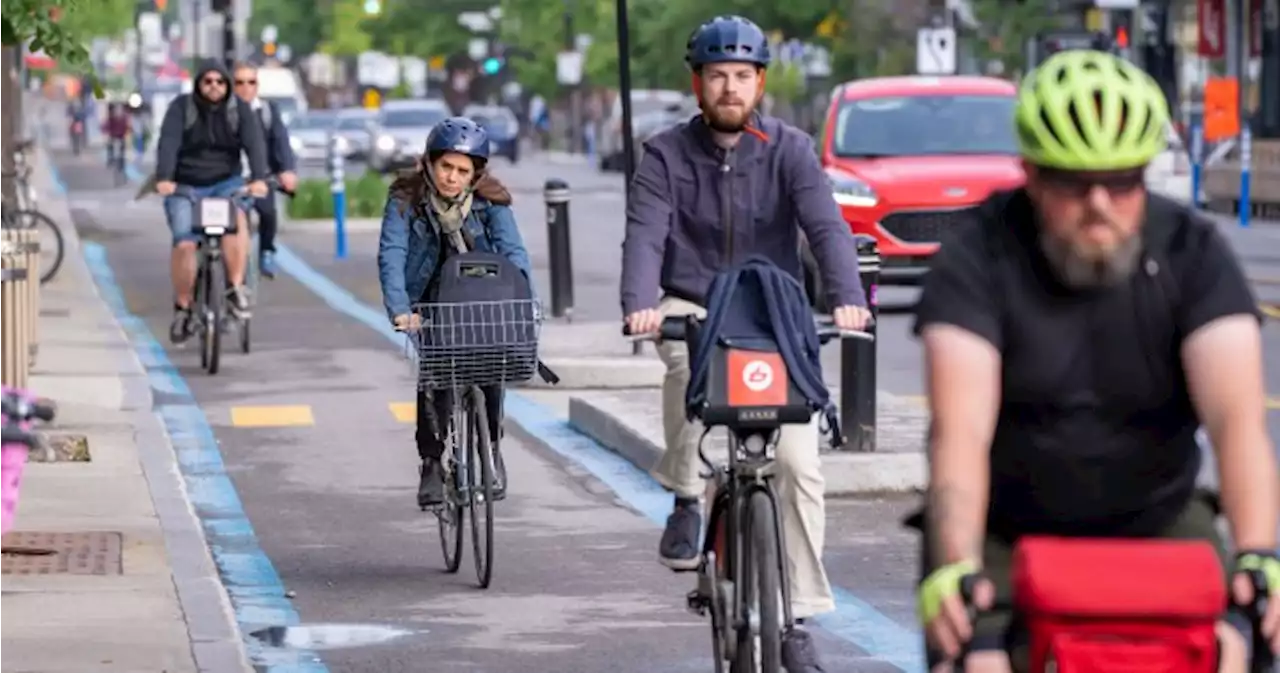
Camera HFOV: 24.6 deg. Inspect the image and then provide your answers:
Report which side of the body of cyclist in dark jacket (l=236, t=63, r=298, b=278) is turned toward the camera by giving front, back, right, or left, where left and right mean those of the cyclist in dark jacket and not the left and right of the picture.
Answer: front

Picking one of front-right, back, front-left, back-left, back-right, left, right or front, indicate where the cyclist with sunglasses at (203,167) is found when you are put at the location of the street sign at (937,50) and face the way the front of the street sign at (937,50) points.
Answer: front

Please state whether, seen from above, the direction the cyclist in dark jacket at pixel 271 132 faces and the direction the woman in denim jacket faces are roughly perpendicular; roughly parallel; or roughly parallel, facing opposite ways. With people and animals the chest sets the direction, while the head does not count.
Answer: roughly parallel

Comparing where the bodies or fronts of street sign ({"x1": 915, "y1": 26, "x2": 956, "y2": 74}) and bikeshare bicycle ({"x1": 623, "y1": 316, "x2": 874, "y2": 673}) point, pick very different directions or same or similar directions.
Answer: same or similar directions

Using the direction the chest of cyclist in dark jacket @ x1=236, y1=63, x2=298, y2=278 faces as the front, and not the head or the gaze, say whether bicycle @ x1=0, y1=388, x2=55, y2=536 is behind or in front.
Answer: in front

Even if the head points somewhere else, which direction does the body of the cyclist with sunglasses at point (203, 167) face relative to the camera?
toward the camera

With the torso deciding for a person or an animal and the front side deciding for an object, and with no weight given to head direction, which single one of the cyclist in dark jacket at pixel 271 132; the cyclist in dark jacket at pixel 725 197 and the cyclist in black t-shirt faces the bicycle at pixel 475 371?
the cyclist in dark jacket at pixel 271 132

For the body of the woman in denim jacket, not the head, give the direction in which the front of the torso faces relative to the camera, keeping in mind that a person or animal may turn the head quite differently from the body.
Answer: toward the camera

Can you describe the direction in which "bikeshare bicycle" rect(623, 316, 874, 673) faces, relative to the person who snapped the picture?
facing the viewer

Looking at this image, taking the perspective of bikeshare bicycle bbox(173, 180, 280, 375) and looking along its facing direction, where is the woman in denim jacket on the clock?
The woman in denim jacket is roughly at 12 o'clock from the bikeshare bicycle.

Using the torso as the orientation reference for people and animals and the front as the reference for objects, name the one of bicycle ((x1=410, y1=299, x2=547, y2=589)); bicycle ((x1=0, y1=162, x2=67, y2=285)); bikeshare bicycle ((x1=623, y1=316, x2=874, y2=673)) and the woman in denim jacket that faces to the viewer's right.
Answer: bicycle ((x1=0, y1=162, x2=67, y2=285))

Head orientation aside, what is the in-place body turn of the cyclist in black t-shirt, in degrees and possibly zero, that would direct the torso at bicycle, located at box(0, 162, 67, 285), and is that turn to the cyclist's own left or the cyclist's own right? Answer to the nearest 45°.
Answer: approximately 135° to the cyclist's own right

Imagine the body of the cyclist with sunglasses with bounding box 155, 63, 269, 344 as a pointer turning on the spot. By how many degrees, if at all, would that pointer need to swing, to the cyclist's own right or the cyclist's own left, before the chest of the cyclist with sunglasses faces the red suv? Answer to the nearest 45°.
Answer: approximately 135° to the cyclist's own left

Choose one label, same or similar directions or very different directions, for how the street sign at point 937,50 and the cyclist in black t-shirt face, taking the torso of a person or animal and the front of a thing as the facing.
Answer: same or similar directions

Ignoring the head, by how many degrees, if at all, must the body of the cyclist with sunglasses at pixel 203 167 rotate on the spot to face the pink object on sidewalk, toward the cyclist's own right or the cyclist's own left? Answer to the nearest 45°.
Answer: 0° — they already face it

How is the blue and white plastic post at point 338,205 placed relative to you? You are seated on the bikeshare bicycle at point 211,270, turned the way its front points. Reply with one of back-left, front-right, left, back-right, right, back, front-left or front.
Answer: back
